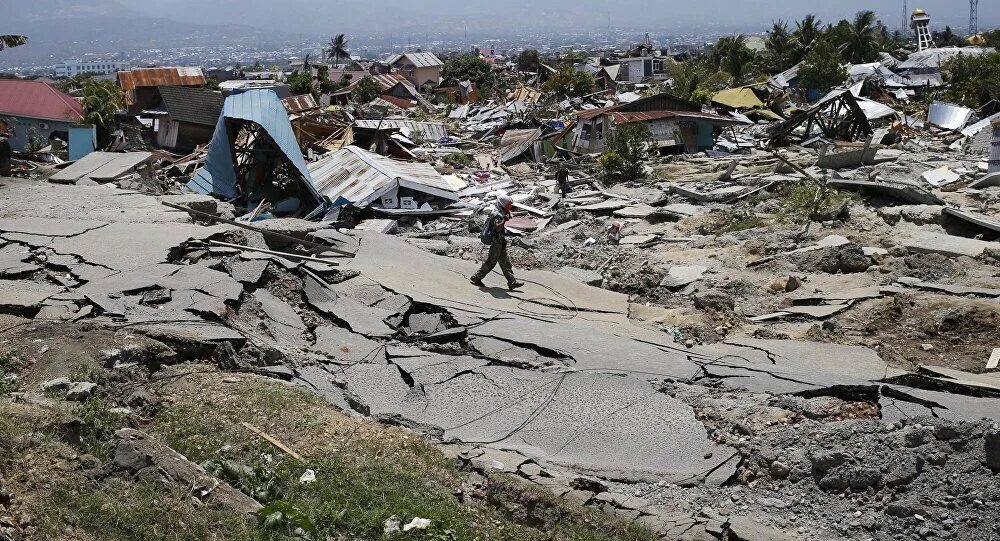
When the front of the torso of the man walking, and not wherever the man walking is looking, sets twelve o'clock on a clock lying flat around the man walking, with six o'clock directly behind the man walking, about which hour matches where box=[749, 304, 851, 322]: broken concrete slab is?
The broken concrete slab is roughly at 12 o'clock from the man walking.

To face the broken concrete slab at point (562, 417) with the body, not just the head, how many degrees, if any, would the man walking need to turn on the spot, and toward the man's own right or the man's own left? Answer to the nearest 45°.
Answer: approximately 90° to the man's own right

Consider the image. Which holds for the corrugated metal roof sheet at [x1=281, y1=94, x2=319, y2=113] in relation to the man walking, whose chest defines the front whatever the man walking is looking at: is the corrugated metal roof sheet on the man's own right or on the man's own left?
on the man's own left

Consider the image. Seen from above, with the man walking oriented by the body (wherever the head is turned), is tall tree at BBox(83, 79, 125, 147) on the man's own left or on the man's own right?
on the man's own left

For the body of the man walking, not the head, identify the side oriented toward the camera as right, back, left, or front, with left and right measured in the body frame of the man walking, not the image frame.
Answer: right

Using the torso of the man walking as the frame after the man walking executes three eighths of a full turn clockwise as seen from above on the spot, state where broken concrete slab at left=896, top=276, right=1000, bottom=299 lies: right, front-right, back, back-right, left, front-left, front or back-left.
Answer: back-left

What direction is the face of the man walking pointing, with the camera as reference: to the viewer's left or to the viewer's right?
to the viewer's right

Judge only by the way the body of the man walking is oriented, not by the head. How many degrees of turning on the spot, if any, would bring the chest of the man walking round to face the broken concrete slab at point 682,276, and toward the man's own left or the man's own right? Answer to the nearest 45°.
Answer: approximately 45° to the man's own left

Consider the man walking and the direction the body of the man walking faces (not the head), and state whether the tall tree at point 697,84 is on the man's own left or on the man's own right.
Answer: on the man's own left
